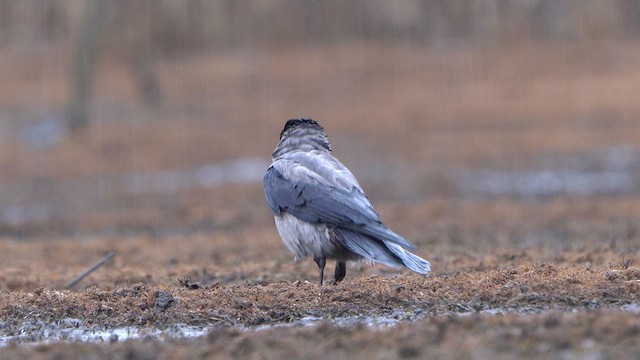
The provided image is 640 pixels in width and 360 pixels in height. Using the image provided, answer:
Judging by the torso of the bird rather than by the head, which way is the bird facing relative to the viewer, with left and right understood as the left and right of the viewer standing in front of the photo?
facing away from the viewer and to the left of the viewer
